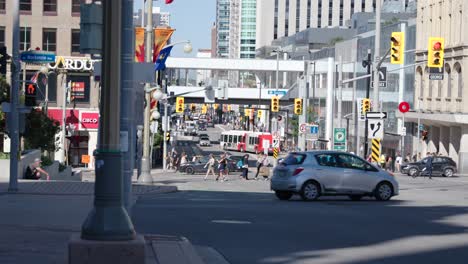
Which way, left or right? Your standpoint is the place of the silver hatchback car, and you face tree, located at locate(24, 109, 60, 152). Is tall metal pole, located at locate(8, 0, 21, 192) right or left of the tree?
left

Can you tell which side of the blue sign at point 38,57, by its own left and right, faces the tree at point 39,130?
back

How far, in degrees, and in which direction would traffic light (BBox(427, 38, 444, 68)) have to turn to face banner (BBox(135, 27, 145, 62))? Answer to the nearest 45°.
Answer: approximately 45° to its right

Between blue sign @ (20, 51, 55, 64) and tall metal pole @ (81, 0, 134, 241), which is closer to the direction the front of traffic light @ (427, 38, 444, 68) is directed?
the tall metal pole

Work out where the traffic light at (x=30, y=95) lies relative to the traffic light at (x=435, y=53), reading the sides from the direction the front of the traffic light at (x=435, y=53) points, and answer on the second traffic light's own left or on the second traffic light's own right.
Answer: on the second traffic light's own right

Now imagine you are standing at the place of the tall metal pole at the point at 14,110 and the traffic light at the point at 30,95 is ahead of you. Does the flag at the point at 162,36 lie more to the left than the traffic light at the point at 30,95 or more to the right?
right

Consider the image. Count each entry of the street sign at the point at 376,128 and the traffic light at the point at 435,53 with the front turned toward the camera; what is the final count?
2
